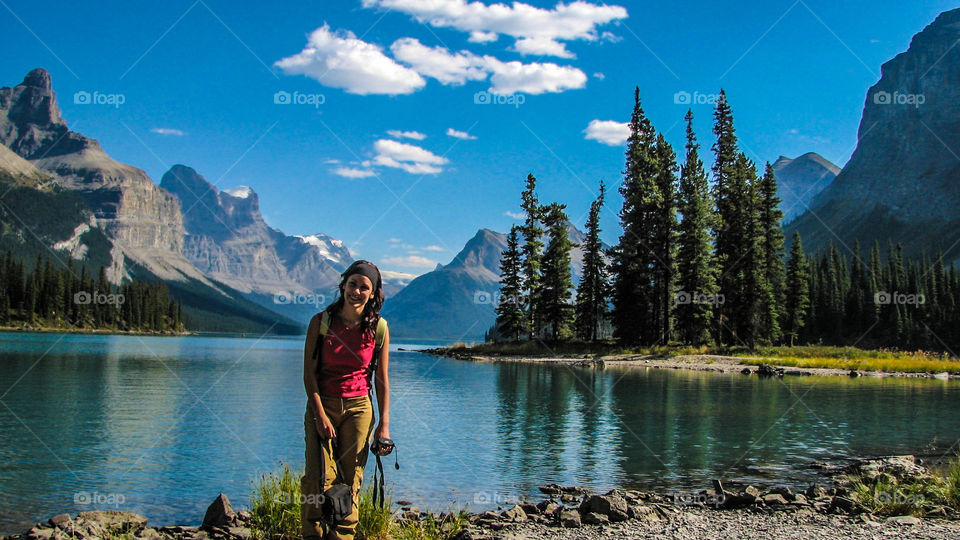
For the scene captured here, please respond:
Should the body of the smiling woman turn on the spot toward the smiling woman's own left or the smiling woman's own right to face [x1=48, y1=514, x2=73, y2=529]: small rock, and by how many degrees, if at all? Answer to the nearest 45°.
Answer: approximately 135° to the smiling woman's own right

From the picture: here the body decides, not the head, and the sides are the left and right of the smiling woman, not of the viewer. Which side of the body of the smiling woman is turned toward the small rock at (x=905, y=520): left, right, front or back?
left

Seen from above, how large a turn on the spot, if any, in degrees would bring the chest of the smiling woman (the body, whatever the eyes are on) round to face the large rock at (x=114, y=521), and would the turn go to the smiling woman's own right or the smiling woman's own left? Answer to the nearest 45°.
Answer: approximately 135° to the smiling woman's own right

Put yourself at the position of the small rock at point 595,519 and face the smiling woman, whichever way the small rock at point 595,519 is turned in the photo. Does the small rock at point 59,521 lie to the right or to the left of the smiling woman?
right

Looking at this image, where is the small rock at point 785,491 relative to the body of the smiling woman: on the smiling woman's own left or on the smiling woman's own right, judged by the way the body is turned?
on the smiling woman's own left

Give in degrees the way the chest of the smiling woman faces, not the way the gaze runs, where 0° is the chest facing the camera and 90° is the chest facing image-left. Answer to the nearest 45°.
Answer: approximately 0°

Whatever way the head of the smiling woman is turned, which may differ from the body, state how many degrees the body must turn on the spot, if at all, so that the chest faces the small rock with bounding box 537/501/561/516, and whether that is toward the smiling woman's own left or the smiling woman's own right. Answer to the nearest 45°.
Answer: approximately 135° to the smiling woman's own left

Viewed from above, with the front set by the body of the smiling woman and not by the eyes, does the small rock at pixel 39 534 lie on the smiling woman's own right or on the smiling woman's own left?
on the smiling woman's own right
